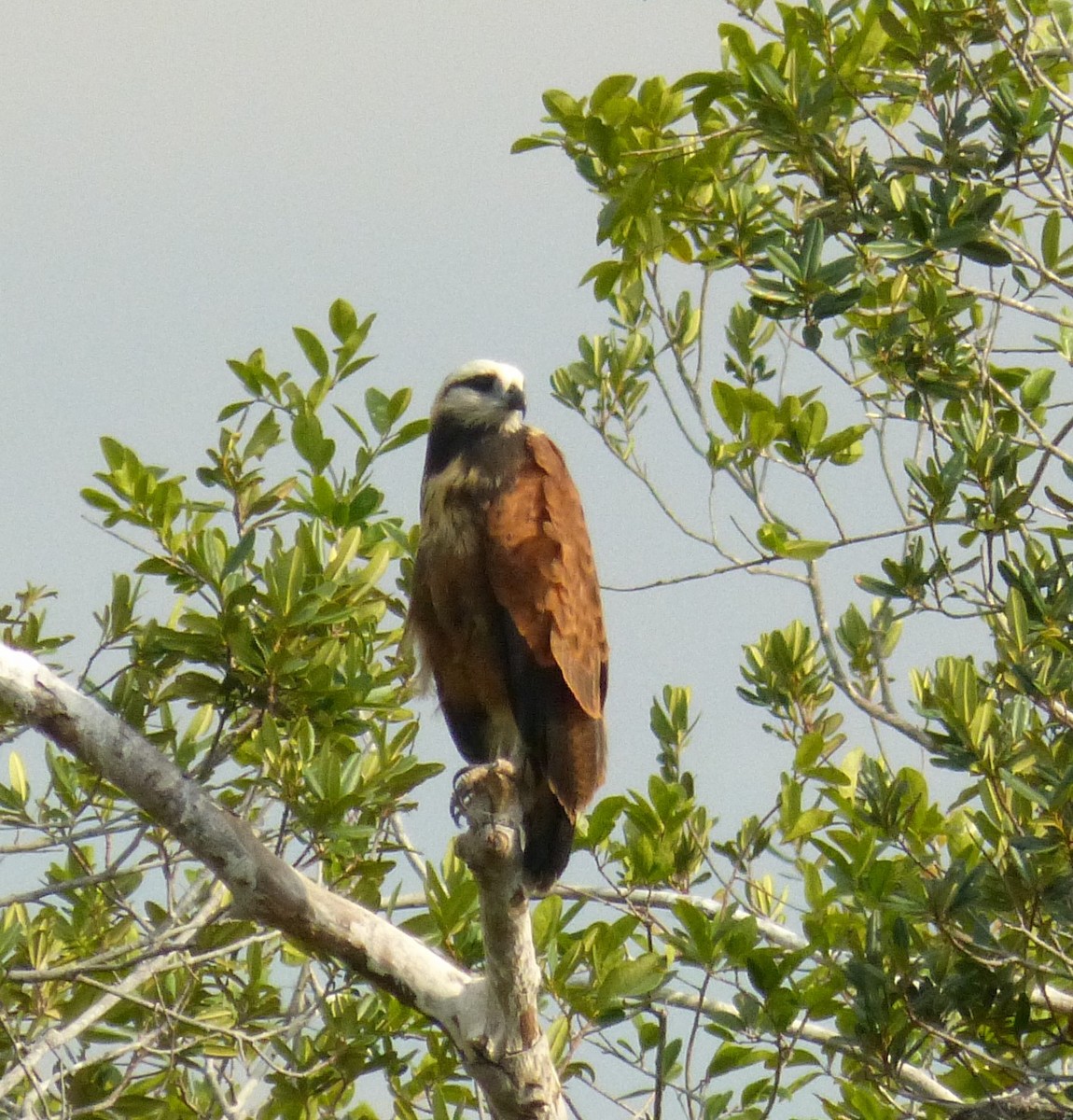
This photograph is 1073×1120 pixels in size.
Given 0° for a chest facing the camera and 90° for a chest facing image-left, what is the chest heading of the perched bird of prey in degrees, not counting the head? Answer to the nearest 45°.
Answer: approximately 45°
